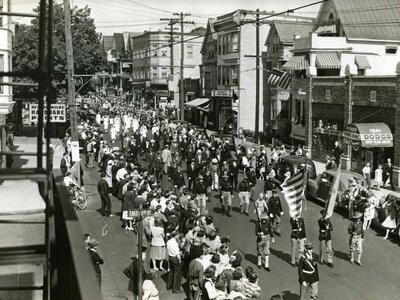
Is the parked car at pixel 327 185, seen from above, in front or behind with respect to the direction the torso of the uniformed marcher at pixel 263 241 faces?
behind

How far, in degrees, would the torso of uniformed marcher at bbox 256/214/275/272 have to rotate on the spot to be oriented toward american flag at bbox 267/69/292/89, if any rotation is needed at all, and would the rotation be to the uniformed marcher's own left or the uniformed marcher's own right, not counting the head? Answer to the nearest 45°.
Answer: approximately 180°

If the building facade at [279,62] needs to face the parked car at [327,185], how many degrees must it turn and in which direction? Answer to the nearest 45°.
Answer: approximately 45° to its left

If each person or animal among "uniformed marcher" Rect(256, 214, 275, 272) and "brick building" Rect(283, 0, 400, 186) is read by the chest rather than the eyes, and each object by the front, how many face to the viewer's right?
0

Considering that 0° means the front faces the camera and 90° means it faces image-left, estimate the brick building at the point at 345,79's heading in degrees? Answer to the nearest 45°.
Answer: approximately 45°

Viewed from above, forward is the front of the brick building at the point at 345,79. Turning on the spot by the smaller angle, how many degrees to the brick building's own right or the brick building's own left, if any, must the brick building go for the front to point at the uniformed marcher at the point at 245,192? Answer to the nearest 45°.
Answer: approximately 45° to the brick building's own left

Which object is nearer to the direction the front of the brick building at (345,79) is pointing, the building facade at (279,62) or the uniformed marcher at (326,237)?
the uniformed marcher

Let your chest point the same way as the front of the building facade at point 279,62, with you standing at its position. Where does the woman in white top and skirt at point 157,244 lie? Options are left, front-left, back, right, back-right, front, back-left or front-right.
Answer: front-left

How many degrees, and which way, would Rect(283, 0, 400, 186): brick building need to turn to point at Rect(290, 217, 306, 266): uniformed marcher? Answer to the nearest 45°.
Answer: approximately 45° to its left
